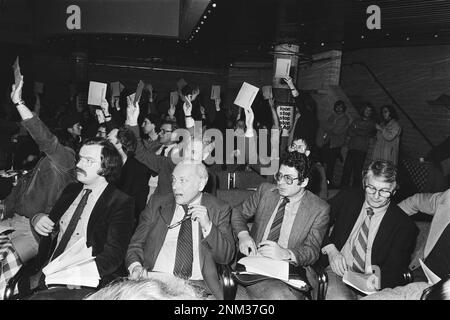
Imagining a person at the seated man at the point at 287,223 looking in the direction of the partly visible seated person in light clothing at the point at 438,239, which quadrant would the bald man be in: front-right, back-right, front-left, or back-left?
back-right

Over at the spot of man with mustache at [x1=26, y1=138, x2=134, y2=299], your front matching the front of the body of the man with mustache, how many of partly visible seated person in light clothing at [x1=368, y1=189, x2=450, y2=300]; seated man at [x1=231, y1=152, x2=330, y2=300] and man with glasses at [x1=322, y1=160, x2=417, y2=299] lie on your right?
0

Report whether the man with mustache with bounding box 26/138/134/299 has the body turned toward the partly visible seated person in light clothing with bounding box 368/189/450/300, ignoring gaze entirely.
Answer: no

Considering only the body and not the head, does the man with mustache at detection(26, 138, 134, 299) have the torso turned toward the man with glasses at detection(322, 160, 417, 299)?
no

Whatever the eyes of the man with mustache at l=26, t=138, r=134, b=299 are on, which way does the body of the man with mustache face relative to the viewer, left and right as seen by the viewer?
facing the viewer and to the left of the viewer

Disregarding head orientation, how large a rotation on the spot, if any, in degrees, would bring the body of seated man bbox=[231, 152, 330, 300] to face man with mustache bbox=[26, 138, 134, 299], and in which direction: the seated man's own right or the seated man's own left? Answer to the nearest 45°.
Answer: approximately 45° to the seated man's own right

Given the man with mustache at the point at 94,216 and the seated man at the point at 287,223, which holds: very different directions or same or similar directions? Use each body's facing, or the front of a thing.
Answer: same or similar directions

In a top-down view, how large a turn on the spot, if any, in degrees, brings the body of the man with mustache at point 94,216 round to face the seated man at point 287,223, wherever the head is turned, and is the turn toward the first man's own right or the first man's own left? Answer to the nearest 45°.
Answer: approximately 135° to the first man's own left

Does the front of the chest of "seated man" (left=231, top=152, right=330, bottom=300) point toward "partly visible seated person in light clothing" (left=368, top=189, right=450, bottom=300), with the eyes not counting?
no

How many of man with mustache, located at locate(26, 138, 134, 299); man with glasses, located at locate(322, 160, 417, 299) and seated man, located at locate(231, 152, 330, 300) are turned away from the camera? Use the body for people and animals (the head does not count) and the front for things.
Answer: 0
